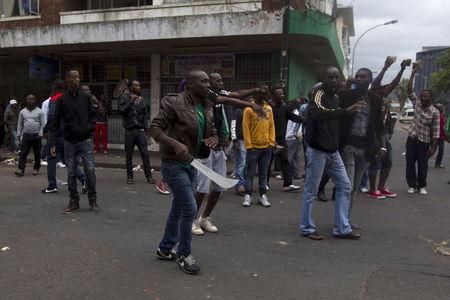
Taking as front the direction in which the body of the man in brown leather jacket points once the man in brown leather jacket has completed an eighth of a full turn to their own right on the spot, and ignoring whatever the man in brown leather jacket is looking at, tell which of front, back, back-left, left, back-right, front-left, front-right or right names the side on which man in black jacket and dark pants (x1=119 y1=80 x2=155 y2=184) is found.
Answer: back

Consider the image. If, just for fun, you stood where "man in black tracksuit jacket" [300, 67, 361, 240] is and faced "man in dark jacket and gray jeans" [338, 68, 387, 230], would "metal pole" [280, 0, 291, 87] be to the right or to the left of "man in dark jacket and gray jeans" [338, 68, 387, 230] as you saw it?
left

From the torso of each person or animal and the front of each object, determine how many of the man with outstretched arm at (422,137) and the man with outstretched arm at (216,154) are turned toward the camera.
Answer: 1

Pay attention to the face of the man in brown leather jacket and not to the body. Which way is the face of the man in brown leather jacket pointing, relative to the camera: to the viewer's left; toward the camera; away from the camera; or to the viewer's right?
to the viewer's right

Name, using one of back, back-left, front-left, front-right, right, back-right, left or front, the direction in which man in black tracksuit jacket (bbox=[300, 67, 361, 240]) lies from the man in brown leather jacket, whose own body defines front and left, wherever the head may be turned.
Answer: left

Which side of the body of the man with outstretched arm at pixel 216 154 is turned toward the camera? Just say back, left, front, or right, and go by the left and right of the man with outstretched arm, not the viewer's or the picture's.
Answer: right

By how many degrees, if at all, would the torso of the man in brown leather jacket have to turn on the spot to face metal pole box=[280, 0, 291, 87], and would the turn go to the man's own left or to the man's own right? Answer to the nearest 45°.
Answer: approximately 135° to the man's own left

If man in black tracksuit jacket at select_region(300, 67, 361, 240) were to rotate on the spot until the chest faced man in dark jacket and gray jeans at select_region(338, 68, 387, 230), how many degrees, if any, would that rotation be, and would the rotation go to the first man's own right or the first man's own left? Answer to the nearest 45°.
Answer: approximately 90° to the first man's own left

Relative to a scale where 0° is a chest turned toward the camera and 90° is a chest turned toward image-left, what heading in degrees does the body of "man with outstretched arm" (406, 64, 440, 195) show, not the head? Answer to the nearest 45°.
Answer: approximately 0°

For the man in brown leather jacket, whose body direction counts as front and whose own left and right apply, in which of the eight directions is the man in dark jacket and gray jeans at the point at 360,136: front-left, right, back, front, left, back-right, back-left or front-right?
left

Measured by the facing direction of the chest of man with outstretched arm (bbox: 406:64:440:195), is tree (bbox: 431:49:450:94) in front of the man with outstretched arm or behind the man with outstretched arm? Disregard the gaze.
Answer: behind

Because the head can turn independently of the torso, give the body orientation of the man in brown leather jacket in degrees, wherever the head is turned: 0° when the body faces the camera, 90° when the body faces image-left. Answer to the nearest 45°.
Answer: approximately 315°
